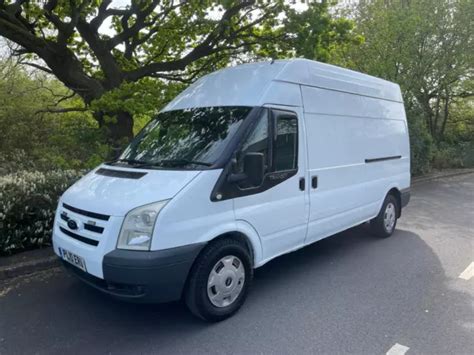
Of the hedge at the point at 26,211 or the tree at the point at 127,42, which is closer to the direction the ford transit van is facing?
the hedge

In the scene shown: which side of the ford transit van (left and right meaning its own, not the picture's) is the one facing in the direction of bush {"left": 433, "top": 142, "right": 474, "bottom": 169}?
back

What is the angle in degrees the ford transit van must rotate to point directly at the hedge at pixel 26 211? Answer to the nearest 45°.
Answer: approximately 90° to its right

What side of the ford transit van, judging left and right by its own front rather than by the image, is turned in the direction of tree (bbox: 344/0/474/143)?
back

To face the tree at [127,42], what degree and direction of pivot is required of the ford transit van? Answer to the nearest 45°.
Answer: approximately 135° to its right

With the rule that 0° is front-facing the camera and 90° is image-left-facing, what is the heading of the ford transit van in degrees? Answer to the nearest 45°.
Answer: approximately 45°

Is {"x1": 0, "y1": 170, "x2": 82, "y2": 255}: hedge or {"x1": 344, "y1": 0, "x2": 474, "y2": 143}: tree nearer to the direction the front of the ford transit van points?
the hedge
